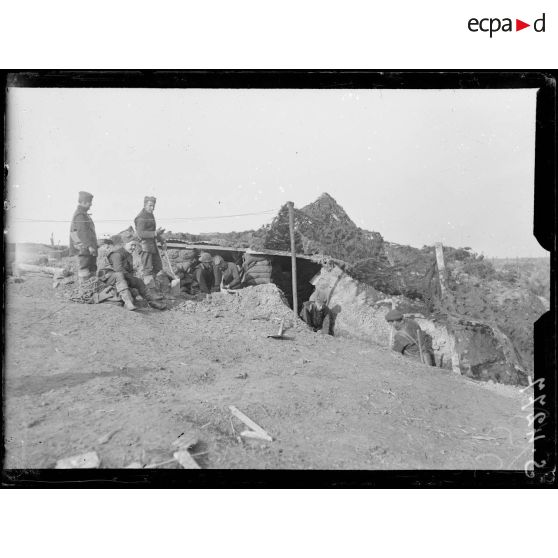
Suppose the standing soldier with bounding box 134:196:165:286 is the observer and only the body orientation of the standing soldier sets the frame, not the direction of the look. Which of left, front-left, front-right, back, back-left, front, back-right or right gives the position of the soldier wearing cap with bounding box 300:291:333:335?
front-left
